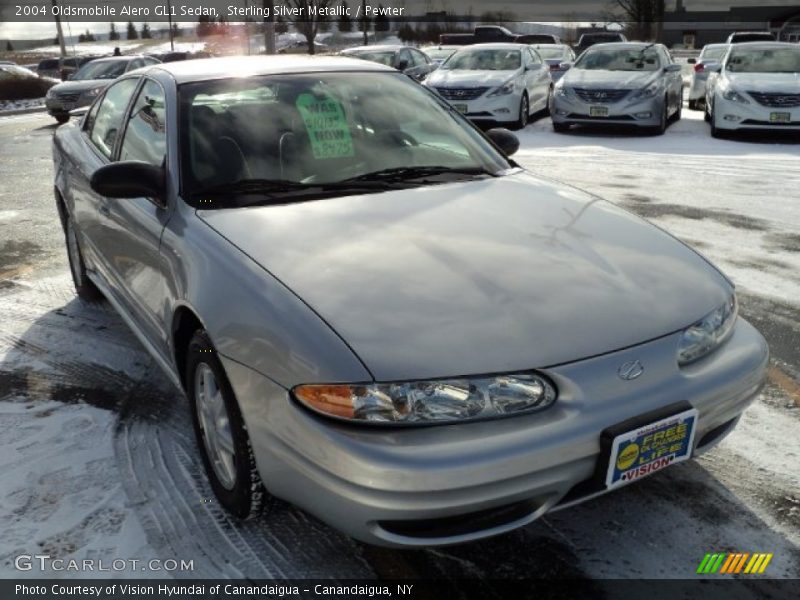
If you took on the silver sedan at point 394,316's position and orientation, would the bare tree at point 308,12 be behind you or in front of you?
behind

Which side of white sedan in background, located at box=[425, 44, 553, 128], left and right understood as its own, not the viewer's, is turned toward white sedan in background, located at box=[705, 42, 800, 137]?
left

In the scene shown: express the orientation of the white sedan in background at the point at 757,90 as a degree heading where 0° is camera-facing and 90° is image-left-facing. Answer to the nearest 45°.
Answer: approximately 0°

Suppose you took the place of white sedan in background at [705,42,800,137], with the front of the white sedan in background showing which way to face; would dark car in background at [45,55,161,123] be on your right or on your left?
on your right

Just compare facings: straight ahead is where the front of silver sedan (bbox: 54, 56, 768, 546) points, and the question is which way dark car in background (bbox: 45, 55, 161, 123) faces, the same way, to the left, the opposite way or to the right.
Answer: to the right

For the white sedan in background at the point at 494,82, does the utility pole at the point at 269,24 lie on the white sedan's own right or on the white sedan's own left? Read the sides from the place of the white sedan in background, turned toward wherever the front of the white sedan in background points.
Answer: on the white sedan's own right

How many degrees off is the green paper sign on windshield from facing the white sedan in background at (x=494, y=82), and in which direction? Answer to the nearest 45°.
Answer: approximately 135° to its left

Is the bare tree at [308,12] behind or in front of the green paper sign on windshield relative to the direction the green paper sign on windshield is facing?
behind

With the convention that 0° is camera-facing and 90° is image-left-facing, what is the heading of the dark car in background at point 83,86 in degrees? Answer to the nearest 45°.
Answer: approximately 45°

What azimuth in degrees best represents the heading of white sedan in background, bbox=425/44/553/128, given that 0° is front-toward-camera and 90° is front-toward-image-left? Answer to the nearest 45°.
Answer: approximately 45°
